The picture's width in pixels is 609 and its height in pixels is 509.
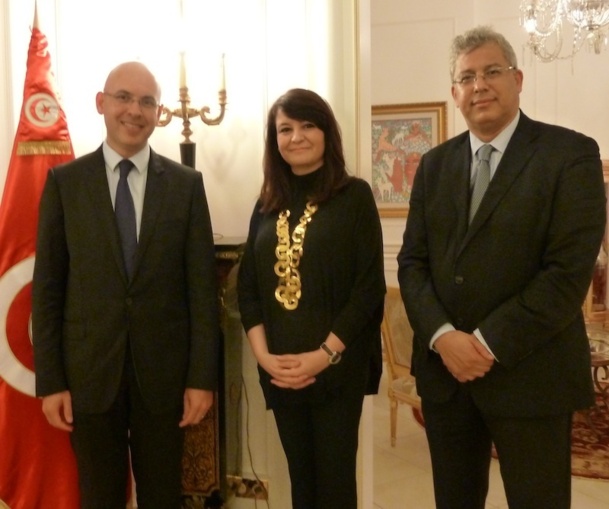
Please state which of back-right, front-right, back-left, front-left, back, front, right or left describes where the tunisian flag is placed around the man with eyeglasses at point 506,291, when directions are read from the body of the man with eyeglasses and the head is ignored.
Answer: front-right

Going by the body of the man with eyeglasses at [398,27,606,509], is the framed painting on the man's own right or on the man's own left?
on the man's own right

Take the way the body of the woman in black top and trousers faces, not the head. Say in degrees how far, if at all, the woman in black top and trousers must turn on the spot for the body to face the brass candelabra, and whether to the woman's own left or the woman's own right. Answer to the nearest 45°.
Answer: approximately 90° to the woman's own right

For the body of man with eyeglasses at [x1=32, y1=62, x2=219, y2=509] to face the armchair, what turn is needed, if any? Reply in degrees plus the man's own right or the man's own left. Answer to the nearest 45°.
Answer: approximately 135° to the man's own left

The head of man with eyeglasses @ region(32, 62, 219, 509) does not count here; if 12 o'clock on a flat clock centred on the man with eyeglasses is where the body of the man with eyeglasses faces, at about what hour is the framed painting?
The framed painting is roughly at 7 o'clock from the man with eyeglasses.

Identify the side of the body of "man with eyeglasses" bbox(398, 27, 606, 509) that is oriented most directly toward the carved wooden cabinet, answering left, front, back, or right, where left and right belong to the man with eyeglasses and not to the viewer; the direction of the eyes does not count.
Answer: right

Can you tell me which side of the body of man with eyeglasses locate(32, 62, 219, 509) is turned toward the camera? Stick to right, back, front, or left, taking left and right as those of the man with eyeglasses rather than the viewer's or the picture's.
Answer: front

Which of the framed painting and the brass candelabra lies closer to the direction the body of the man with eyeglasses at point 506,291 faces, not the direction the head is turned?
the brass candelabra

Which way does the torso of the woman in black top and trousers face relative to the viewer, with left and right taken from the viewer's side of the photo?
facing the viewer and to the left of the viewer
